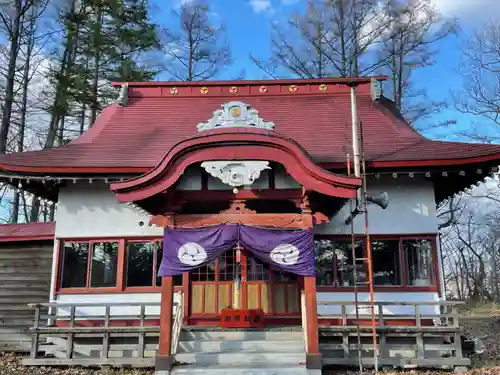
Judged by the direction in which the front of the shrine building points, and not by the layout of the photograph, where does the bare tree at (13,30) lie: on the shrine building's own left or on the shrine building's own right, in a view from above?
on the shrine building's own right

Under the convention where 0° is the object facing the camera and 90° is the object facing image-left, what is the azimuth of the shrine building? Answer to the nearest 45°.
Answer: approximately 0°
